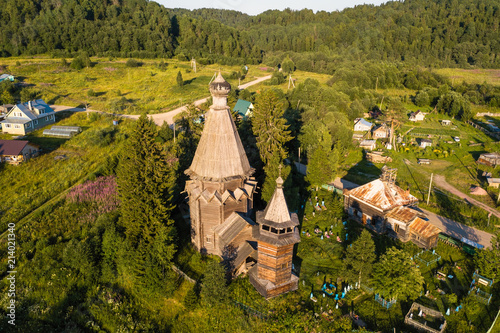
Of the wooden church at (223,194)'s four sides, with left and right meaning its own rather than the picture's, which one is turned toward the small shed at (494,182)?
left

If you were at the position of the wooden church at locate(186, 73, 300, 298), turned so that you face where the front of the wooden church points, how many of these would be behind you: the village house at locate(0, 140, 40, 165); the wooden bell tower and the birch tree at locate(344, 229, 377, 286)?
1

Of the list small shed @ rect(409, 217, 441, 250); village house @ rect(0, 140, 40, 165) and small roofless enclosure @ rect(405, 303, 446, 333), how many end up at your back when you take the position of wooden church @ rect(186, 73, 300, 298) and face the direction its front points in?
1

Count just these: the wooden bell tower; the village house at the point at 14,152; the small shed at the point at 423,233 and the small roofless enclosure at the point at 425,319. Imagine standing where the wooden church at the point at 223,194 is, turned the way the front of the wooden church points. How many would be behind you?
1

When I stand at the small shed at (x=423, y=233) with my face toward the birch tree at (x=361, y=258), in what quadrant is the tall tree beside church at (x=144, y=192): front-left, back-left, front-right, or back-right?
front-right

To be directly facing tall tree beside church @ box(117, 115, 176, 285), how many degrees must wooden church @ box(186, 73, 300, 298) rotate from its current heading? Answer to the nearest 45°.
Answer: approximately 135° to its right

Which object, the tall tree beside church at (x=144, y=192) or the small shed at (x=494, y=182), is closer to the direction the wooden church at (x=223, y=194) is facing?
the small shed

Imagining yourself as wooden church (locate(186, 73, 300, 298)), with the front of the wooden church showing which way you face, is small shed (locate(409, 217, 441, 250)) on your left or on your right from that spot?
on your left

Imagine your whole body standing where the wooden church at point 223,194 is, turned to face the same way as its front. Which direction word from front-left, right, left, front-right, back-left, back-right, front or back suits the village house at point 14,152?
back

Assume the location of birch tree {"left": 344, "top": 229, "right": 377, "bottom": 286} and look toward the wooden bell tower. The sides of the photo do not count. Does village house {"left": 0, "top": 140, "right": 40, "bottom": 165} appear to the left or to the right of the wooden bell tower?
right

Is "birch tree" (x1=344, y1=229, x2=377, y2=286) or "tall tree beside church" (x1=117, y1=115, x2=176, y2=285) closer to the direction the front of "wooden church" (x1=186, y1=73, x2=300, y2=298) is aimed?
the birch tree

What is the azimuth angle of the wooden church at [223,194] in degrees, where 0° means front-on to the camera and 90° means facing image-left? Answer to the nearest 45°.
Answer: approximately 315°

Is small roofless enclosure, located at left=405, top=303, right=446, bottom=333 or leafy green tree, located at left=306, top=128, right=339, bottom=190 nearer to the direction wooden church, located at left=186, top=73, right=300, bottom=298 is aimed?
the small roofless enclosure

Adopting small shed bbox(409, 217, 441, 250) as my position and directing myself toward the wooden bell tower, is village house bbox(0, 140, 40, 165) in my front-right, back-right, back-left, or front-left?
front-right

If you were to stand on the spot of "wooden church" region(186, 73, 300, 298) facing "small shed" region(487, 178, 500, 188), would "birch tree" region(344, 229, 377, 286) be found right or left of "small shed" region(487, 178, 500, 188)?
right

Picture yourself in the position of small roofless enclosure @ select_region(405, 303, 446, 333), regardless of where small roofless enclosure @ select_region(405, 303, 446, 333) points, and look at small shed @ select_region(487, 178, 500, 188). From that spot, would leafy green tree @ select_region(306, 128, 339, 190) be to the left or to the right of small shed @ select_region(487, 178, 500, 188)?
left

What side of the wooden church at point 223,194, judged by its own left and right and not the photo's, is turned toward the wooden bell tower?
front

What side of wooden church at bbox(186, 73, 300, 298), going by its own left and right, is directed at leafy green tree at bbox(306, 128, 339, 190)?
left

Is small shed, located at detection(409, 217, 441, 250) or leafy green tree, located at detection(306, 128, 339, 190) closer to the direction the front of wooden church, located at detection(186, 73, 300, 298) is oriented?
the small shed

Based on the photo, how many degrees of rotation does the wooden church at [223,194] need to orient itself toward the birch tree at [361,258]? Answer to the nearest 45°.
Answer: approximately 45° to its left
